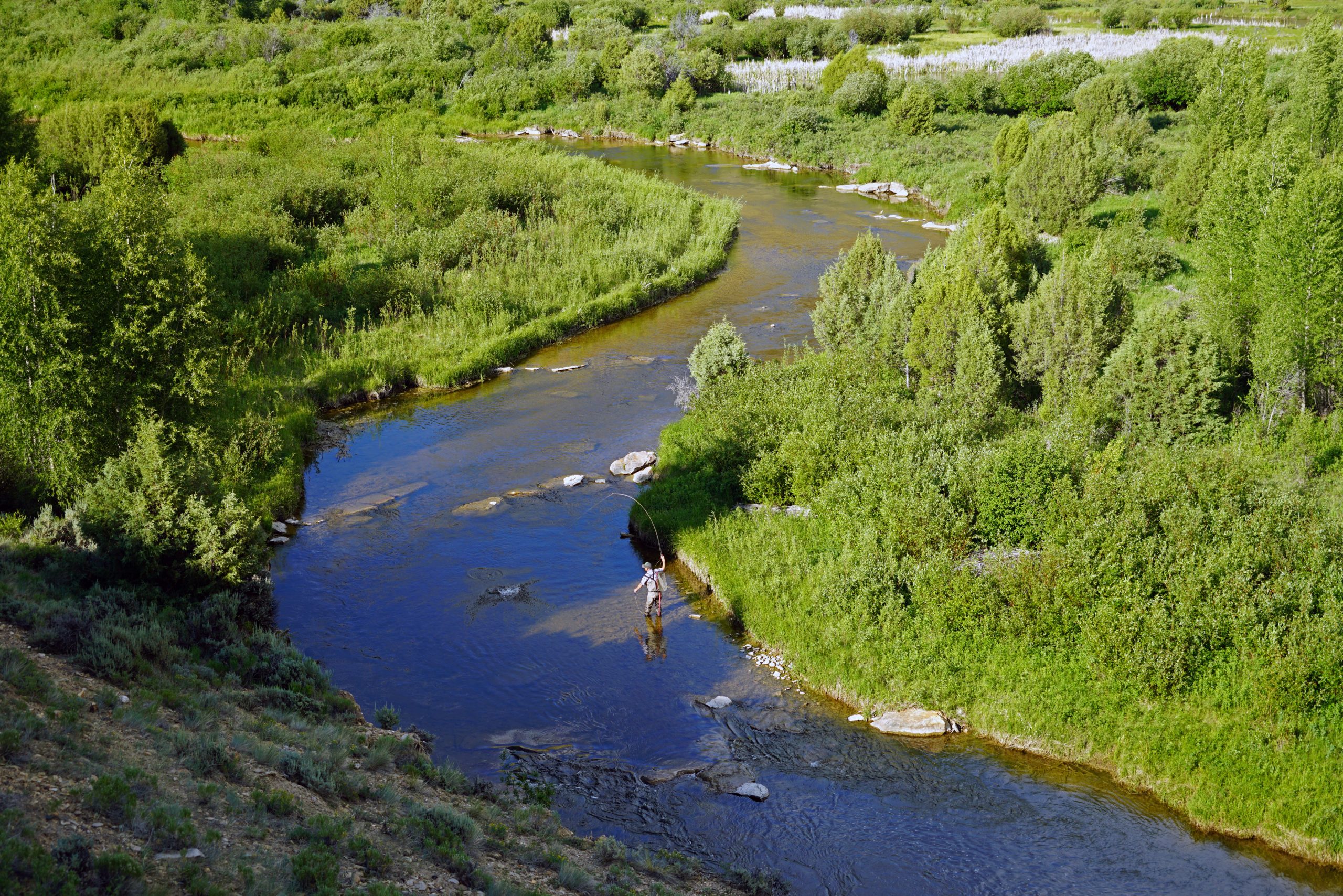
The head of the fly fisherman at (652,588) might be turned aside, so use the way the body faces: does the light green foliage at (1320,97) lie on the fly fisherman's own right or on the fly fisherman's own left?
on the fly fisherman's own right

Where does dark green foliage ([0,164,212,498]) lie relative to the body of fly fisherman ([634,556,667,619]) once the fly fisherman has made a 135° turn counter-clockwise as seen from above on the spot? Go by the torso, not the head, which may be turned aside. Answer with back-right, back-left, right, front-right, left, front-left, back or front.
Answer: right

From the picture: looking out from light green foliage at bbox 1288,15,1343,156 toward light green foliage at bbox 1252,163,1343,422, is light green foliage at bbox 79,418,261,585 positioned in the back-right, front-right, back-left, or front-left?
front-right

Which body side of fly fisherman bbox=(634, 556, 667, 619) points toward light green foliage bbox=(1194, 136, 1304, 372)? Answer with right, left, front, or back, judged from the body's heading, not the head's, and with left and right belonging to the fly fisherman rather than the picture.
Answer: right

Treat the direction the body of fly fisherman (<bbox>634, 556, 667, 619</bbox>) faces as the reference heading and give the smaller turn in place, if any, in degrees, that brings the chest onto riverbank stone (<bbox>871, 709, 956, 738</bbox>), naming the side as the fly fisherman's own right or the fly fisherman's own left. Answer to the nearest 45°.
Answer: approximately 180°

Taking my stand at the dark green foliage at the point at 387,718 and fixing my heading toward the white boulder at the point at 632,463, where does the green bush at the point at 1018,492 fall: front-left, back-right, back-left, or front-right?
front-right

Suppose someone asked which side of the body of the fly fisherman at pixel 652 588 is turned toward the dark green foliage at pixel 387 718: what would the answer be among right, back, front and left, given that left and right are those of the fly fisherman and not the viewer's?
left

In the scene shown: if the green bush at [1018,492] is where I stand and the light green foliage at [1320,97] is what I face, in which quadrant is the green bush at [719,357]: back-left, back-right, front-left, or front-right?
front-left

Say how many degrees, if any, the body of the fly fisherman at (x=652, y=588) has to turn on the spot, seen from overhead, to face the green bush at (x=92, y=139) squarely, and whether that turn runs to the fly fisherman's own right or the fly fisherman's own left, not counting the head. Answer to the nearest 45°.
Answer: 0° — they already face it

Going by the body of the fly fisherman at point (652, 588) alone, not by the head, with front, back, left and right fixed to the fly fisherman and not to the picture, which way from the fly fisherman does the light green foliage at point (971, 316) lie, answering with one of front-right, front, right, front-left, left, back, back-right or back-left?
right

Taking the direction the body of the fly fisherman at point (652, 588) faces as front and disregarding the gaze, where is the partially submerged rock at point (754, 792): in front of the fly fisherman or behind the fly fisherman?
behind

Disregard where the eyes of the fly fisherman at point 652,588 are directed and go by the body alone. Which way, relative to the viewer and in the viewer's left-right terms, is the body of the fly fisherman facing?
facing away from the viewer and to the left of the viewer

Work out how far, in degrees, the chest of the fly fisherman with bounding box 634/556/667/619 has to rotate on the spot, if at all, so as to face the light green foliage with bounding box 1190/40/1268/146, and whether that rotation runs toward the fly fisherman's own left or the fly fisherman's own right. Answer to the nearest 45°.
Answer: approximately 90° to the fly fisherman's own right

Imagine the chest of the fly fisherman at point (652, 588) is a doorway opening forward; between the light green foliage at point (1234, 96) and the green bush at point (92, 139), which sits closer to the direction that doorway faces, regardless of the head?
the green bush
